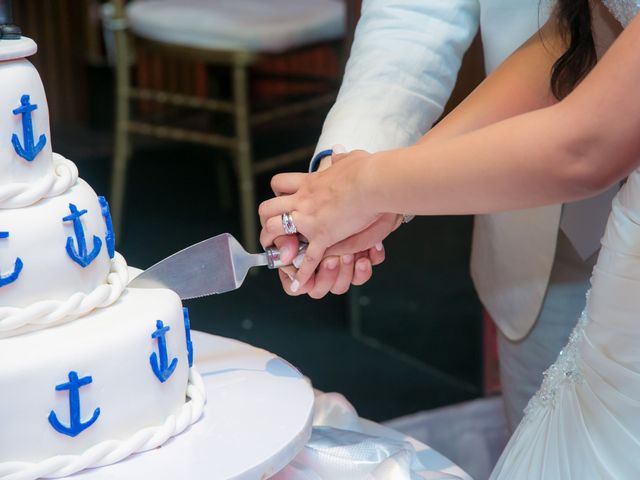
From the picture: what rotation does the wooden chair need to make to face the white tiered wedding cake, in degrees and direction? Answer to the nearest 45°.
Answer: approximately 45° to its right

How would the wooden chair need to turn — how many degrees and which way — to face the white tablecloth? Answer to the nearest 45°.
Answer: approximately 45° to its right

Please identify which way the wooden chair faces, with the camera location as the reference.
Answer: facing the viewer and to the right of the viewer

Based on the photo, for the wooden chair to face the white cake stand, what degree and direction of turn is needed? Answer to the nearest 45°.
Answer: approximately 45° to its right
